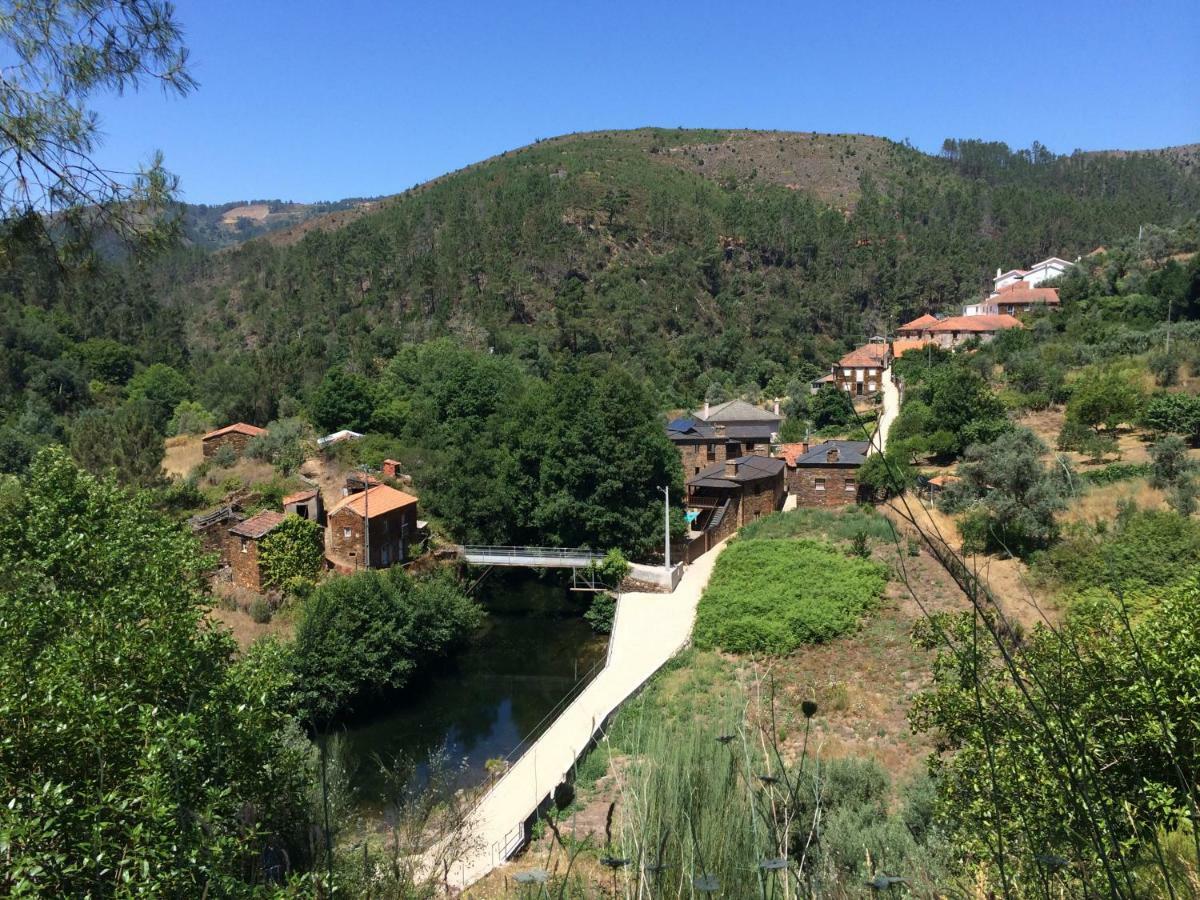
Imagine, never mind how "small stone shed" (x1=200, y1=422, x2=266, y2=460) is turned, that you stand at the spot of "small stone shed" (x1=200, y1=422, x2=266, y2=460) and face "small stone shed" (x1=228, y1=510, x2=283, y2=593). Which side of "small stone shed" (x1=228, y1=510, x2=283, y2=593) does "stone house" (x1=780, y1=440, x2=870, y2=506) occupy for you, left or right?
left

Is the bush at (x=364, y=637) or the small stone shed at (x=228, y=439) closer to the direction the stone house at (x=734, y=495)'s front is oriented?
the bush

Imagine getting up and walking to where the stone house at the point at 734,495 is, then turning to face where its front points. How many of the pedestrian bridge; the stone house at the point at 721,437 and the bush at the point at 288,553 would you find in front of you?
2

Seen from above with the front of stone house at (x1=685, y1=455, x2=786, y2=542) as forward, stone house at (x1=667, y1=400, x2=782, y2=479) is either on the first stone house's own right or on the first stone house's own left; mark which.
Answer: on the first stone house's own right

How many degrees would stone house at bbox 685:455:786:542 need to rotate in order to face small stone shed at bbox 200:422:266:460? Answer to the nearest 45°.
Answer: approximately 45° to its right

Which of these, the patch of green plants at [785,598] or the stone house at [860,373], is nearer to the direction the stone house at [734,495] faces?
the patch of green plants

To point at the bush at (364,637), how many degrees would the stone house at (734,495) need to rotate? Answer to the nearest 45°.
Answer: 0° — it already faces it

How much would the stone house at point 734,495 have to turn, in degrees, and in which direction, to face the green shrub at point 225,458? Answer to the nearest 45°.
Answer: approximately 45° to its right

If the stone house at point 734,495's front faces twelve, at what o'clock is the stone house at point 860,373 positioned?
the stone house at point 860,373 is roughly at 5 o'clock from the stone house at point 734,495.

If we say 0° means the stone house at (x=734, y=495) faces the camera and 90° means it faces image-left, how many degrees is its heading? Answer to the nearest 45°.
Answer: approximately 45°
